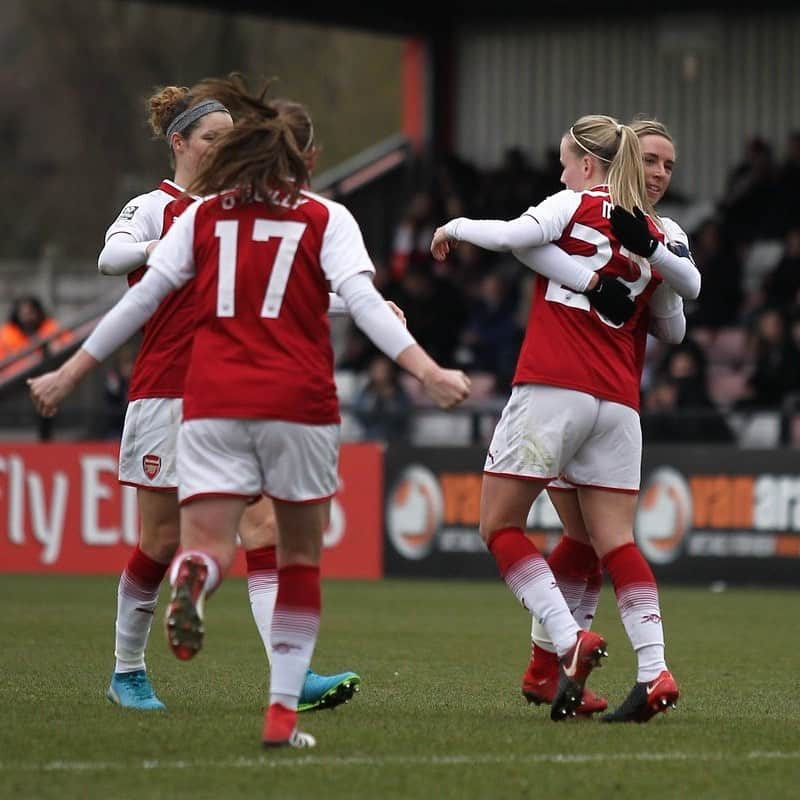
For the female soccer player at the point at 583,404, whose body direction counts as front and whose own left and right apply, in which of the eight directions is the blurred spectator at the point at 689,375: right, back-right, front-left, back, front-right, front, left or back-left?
front-right

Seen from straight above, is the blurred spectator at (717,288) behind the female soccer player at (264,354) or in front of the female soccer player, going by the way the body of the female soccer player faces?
in front

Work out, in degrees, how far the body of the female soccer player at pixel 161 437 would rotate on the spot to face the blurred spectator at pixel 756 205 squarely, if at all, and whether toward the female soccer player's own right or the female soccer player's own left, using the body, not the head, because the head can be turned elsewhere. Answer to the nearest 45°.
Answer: approximately 90° to the female soccer player's own left

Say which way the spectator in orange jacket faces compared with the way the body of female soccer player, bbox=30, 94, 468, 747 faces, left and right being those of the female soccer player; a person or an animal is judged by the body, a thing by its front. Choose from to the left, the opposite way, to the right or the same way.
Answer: the opposite way

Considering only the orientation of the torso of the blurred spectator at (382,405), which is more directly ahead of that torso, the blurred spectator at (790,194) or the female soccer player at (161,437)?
the female soccer player

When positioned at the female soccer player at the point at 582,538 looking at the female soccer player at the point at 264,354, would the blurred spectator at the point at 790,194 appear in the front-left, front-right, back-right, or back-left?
back-right

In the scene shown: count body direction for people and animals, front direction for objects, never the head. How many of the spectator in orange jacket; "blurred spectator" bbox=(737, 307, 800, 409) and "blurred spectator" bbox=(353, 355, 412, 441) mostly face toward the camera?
3

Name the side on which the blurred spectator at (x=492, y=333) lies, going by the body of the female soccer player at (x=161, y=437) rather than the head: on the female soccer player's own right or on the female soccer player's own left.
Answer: on the female soccer player's own left

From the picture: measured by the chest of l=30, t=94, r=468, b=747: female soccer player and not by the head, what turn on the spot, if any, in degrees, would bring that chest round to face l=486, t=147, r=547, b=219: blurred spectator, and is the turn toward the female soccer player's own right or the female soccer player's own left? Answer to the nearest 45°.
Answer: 0° — they already face them

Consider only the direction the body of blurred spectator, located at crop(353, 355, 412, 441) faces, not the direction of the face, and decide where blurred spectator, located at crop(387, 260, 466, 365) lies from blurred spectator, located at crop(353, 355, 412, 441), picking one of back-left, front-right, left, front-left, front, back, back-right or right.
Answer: back

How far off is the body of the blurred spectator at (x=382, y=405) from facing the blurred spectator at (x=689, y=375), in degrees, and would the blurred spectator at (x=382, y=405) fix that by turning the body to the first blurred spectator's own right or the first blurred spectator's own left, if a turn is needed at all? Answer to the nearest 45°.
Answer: approximately 90° to the first blurred spectator's own left

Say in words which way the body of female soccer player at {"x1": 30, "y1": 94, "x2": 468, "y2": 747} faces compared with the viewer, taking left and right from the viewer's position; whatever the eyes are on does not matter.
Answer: facing away from the viewer

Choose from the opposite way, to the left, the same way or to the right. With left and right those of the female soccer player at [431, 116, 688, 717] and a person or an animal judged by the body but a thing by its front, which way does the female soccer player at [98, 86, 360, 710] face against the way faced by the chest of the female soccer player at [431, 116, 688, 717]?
the opposite way
